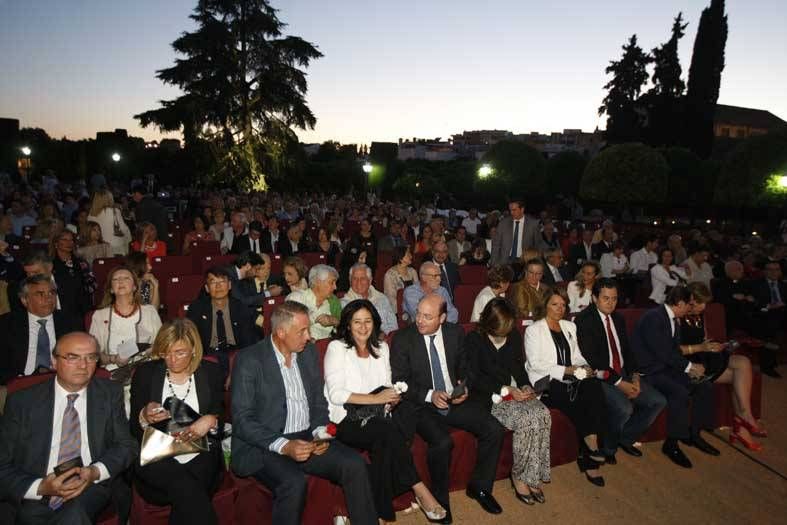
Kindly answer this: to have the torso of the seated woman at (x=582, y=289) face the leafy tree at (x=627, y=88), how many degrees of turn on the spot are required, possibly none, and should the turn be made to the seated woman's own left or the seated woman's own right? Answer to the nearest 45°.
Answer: approximately 135° to the seated woman's own left

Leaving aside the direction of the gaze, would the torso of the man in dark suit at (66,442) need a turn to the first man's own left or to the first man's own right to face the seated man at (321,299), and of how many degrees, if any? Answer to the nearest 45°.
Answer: approximately 135° to the first man's own left

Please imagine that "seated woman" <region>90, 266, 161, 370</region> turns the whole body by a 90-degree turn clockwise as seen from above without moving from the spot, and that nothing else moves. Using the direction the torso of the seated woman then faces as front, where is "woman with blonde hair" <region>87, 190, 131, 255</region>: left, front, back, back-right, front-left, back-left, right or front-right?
right

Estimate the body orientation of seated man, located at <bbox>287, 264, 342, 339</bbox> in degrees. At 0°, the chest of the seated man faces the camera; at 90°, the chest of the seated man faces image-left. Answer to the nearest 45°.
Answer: approximately 315°

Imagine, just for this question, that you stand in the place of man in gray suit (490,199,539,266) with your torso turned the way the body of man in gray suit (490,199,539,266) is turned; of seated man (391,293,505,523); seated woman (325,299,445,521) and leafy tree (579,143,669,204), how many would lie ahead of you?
2

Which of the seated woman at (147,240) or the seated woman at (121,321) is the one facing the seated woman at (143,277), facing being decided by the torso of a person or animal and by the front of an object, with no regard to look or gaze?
the seated woman at (147,240)

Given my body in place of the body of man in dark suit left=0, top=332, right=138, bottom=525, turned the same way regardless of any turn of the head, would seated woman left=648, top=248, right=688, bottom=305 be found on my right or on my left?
on my left

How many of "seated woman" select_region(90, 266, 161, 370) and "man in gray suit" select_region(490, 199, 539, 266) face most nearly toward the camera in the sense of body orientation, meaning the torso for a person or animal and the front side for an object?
2

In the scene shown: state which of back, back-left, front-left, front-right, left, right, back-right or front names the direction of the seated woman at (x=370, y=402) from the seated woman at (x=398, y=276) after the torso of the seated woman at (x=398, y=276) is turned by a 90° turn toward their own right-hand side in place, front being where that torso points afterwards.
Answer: front-left

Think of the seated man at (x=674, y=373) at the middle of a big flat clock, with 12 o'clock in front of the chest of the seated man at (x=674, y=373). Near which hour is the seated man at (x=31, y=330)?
the seated man at (x=31, y=330) is roughly at 3 o'clock from the seated man at (x=674, y=373).

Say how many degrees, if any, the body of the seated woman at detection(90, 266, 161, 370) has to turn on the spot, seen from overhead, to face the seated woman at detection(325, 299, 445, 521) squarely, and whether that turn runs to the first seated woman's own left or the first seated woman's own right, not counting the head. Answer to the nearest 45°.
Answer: approximately 45° to the first seated woman's own left

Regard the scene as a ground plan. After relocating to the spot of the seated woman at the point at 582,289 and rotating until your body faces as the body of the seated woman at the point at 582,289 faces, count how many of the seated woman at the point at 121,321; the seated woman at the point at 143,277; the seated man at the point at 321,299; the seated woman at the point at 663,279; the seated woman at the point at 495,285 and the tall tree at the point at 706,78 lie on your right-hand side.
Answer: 4
